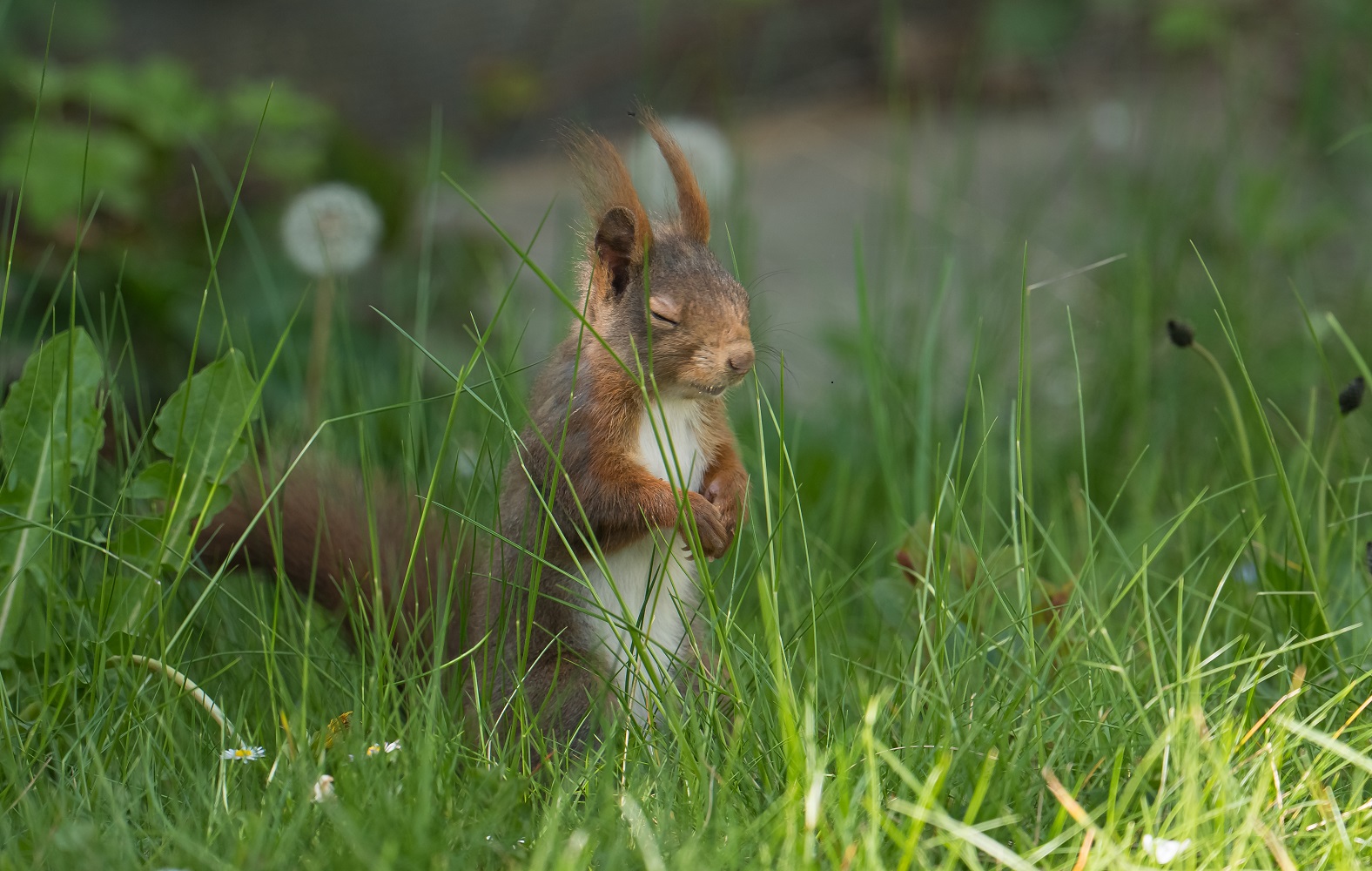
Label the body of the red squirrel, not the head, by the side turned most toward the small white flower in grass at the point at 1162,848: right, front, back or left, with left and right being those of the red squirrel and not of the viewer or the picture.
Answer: front

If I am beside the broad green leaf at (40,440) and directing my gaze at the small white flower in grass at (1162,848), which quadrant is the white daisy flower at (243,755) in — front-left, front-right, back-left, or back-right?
front-right

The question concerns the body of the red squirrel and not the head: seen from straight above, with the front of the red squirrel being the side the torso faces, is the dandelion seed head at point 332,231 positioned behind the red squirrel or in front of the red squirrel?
behind

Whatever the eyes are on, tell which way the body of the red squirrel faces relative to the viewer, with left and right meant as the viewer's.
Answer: facing the viewer and to the right of the viewer

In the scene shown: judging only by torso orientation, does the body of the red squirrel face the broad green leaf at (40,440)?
no

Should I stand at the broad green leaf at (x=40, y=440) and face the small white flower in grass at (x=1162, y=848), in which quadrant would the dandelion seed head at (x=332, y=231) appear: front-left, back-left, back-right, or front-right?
back-left
